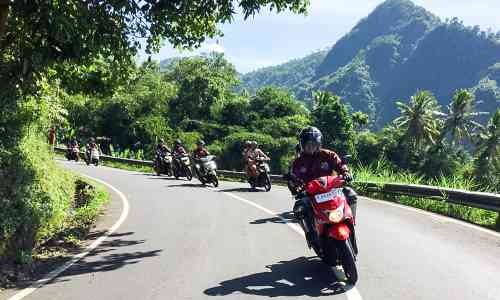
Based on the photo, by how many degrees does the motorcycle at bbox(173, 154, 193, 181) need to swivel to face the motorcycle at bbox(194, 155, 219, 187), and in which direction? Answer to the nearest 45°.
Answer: approximately 45° to its right

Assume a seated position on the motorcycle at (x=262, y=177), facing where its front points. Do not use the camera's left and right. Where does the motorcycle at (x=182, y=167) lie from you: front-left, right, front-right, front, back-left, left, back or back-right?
back

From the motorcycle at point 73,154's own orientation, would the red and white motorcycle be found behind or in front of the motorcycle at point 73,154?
in front

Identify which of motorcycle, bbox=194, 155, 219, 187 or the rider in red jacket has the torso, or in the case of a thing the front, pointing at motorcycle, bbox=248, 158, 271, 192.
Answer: motorcycle, bbox=194, 155, 219, 187

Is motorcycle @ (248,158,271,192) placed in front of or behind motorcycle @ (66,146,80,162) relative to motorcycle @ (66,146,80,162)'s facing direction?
in front

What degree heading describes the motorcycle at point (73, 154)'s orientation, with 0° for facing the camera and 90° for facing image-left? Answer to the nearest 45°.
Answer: approximately 315°

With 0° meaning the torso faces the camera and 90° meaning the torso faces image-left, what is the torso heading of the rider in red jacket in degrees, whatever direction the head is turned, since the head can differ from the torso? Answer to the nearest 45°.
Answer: approximately 0°
